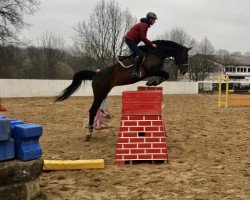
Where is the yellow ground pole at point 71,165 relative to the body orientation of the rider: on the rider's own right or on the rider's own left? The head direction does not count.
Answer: on the rider's own right

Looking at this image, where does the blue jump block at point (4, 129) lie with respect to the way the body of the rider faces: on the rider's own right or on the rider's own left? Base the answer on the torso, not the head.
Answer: on the rider's own right

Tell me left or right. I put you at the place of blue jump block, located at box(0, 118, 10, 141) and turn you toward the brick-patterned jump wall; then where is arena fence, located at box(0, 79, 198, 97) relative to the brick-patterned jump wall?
left

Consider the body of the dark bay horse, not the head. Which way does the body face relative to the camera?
to the viewer's right

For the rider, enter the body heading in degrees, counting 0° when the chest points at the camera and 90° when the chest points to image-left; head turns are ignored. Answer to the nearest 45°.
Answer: approximately 270°
